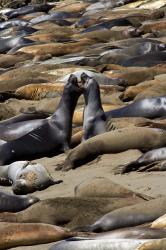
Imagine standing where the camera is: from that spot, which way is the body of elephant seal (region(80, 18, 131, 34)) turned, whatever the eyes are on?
to the viewer's right

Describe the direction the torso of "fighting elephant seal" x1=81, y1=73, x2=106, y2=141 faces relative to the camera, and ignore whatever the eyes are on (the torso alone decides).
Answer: to the viewer's left

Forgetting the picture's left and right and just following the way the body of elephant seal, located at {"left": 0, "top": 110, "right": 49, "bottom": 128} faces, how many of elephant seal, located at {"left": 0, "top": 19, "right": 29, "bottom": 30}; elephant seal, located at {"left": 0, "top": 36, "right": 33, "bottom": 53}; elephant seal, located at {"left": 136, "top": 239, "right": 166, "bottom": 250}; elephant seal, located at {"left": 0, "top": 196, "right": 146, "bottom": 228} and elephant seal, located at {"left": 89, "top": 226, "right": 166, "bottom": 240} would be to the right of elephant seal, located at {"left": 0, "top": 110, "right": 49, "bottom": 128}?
3

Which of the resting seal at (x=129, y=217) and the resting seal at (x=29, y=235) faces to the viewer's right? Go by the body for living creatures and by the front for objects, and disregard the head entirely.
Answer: the resting seal at (x=129, y=217)

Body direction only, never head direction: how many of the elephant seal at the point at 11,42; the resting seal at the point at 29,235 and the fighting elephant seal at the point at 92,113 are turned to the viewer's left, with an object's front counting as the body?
2

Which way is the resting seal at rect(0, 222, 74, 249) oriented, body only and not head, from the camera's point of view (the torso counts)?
to the viewer's left
